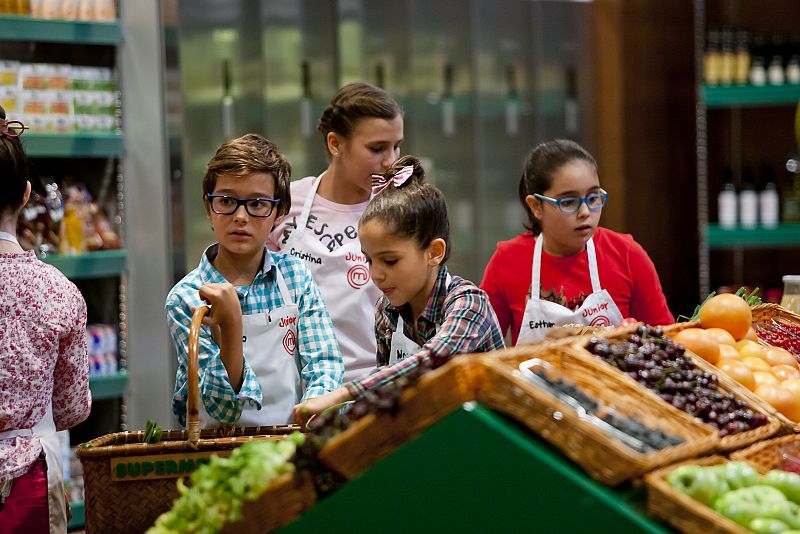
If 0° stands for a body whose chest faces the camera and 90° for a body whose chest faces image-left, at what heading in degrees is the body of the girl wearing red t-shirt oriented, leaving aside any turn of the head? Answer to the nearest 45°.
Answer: approximately 0°

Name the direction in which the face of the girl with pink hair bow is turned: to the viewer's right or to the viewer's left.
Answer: to the viewer's left

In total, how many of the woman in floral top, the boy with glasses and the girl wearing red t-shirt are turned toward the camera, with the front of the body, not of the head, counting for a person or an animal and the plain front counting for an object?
2

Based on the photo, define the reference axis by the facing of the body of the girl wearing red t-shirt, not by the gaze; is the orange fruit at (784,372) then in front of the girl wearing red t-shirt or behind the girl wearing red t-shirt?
in front

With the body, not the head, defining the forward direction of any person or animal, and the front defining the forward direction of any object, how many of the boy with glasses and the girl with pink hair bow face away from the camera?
0
